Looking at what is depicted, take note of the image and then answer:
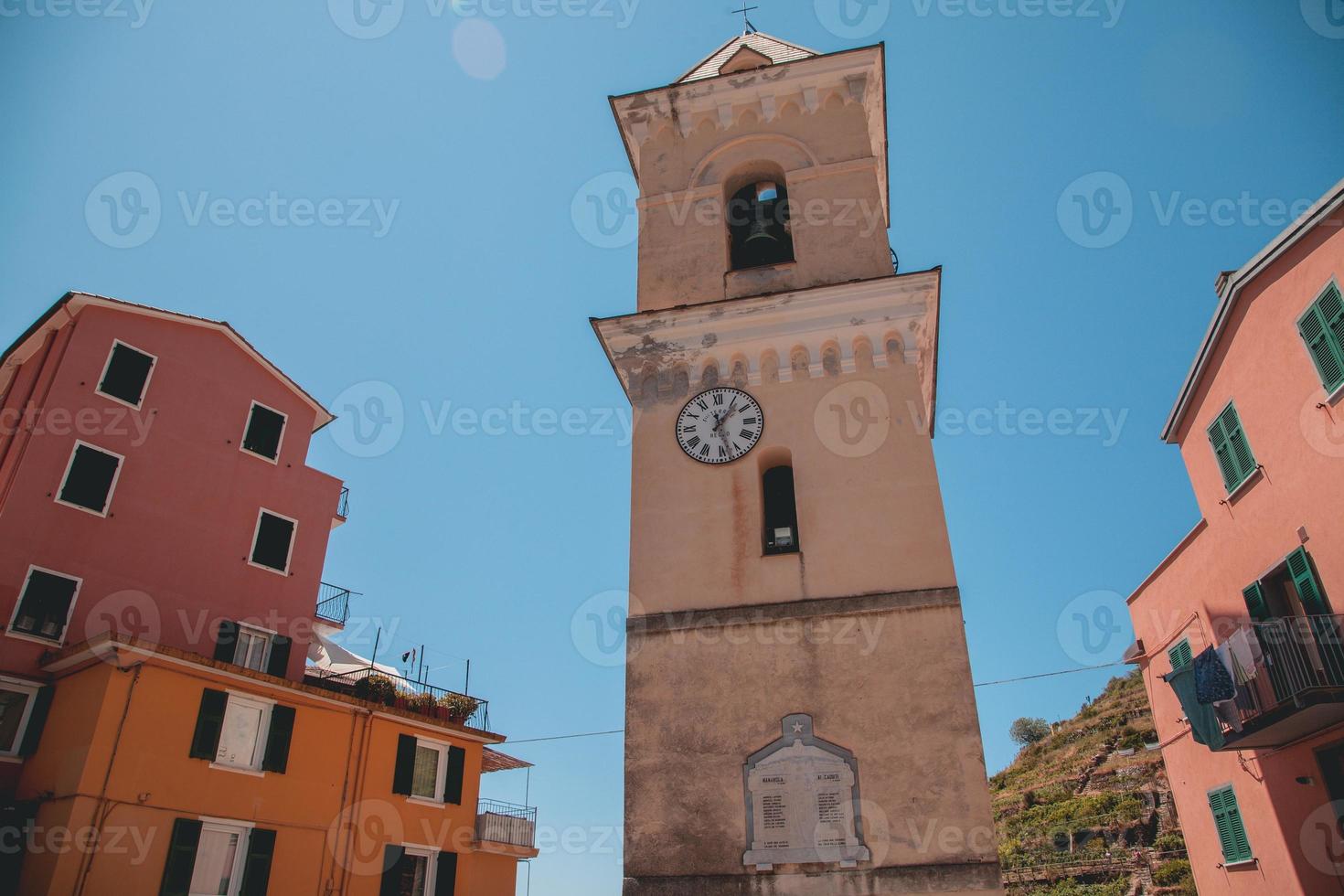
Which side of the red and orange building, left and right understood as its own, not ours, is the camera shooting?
front

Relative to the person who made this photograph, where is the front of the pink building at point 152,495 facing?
facing the viewer

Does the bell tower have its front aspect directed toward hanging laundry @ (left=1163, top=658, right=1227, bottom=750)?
no

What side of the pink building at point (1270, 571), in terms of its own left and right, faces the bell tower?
front

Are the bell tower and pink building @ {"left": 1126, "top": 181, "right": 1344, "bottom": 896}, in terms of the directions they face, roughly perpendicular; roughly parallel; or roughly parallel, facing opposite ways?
roughly perpendicular

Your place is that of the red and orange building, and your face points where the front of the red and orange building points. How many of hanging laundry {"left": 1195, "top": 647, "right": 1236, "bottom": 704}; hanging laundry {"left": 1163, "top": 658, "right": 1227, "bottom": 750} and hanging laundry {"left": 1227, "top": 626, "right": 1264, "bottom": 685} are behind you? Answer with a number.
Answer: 0

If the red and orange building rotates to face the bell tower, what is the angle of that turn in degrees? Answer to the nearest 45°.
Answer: approximately 45° to its left

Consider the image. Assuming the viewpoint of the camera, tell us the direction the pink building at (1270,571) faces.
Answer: facing the viewer and to the left of the viewer

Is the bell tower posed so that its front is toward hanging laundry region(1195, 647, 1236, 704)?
no

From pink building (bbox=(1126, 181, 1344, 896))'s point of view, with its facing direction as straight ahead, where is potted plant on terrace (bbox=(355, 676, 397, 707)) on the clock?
The potted plant on terrace is roughly at 1 o'clock from the pink building.

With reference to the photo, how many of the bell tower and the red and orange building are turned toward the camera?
2

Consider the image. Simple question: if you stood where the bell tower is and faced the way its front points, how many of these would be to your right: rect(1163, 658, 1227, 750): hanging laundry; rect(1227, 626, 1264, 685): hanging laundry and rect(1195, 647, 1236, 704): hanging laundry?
0

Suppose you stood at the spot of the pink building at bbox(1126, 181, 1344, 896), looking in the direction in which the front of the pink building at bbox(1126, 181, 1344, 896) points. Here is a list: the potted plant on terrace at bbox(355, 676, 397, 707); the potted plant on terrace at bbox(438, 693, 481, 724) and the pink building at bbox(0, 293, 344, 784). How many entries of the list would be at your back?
0

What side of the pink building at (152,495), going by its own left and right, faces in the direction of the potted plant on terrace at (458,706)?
left
